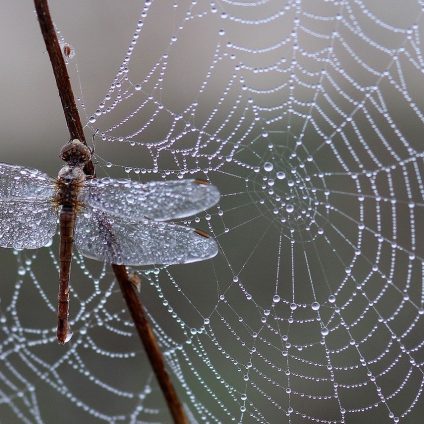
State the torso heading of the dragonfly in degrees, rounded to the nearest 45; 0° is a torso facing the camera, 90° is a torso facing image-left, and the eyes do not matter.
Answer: approximately 180°
